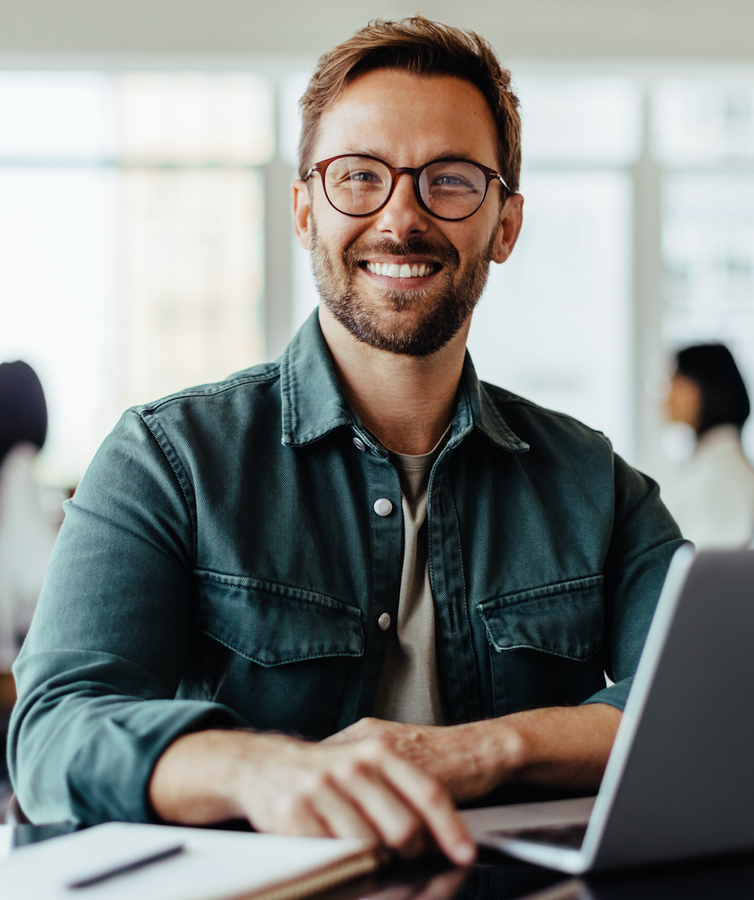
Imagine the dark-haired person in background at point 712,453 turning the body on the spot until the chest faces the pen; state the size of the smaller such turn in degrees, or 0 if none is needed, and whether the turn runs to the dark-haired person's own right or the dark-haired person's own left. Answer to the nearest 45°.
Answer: approximately 90° to the dark-haired person's own left

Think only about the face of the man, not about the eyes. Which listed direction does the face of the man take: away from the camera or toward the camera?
toward the camera

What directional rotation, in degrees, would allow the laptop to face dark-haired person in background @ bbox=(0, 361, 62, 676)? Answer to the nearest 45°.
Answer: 0° — it already faces them

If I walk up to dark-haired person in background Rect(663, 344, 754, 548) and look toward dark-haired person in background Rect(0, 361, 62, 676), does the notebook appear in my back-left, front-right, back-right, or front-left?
front-left

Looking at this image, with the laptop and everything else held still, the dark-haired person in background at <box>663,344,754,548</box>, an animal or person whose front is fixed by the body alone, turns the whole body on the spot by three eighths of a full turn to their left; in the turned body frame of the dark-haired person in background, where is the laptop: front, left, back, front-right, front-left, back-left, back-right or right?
front-right

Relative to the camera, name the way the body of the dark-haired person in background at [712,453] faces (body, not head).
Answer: to the viewer's left

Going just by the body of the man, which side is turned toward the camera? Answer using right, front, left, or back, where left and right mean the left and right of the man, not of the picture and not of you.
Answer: front

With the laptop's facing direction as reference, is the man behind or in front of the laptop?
in front

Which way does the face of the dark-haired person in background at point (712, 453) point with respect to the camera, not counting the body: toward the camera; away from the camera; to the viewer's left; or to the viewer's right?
to the viewer's left

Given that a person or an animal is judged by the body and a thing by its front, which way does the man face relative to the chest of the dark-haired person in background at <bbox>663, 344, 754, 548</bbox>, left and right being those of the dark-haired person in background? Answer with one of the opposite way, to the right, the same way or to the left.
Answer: to the left

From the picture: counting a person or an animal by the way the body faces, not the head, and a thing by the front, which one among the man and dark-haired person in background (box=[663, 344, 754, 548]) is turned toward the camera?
the man

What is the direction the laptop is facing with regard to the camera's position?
facing away from the viewer and to the left of the viewer
